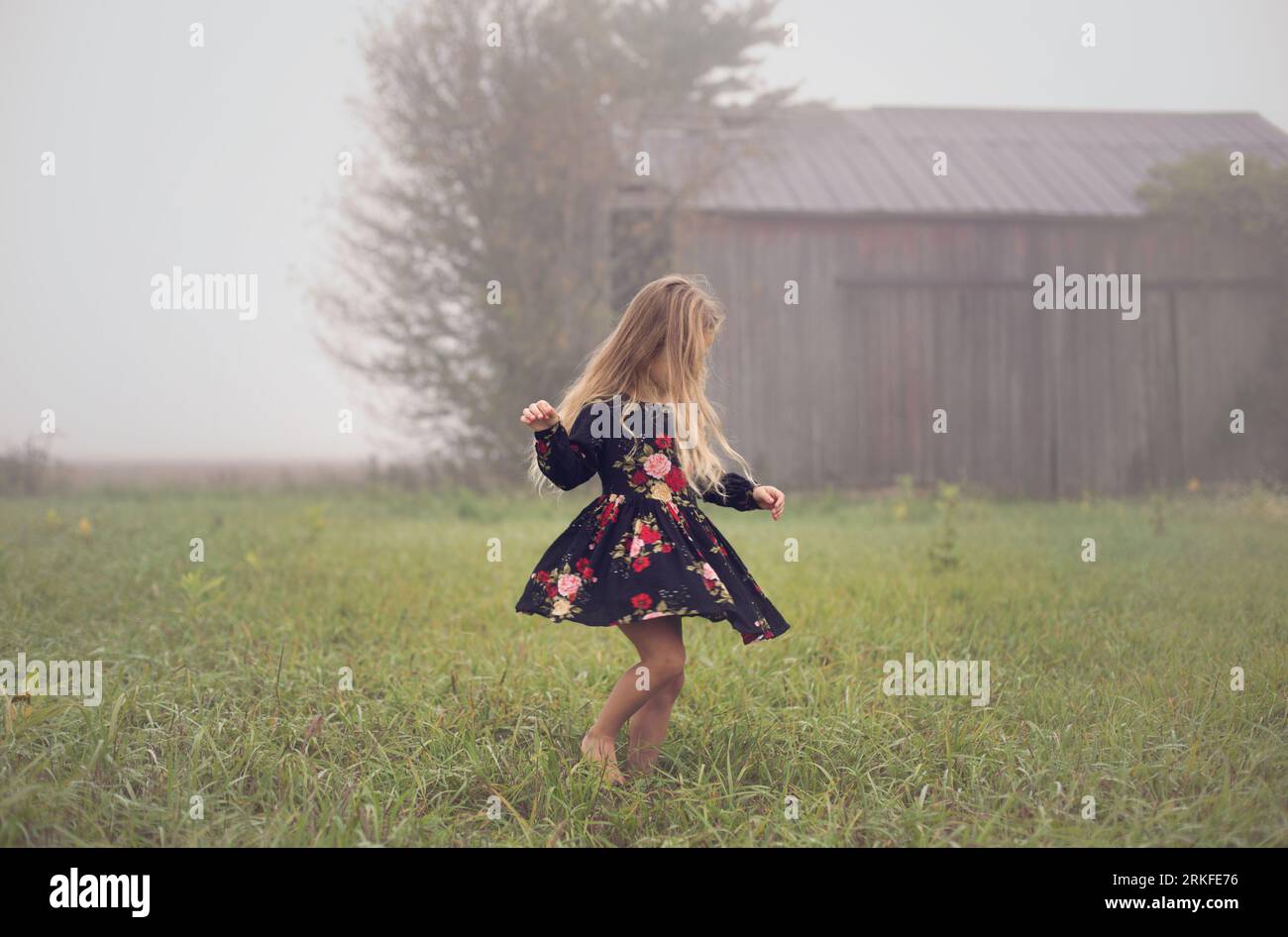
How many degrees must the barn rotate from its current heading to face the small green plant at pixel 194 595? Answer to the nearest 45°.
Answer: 0° — it already faces it

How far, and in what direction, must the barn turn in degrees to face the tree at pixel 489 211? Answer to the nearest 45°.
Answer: approximately 45° to its right

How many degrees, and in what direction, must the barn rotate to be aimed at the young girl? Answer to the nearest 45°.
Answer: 0° — it already faces them
